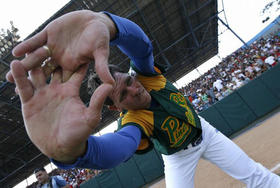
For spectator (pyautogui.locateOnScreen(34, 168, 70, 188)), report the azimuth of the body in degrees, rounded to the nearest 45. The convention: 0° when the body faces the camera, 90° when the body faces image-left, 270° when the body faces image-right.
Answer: approximately 45°

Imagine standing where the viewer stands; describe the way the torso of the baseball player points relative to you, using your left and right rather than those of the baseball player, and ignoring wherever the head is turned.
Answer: facing the viewer

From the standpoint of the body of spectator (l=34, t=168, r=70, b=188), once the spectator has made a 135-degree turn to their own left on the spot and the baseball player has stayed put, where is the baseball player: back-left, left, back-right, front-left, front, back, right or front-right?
right
